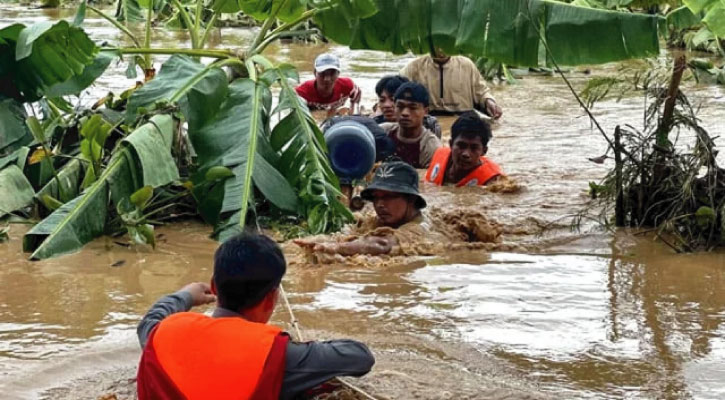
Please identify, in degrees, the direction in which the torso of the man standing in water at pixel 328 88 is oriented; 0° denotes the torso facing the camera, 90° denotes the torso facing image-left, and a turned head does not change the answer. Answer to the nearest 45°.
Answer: approximately 0°

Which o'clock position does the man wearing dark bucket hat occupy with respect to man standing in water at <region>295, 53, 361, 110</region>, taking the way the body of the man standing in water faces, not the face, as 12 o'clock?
The man wearing dark bucket hat is roughly at 12 o'clock from the man standing in water.

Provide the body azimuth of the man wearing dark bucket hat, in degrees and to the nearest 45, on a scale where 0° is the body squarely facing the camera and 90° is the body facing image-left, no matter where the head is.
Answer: approximately 45°

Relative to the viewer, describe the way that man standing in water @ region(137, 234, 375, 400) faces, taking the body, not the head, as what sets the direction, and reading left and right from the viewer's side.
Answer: facing away from the viewer and to the right of the viewer

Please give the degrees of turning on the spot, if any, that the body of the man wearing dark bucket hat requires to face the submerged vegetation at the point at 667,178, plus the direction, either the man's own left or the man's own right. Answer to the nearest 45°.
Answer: approximately 135° to the man's own left

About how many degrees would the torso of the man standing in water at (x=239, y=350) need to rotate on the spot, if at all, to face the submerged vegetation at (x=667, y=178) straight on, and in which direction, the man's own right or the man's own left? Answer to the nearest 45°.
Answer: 0° — they already face it

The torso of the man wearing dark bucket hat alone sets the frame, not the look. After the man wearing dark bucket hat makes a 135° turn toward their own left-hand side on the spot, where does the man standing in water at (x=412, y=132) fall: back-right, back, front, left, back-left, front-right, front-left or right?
left

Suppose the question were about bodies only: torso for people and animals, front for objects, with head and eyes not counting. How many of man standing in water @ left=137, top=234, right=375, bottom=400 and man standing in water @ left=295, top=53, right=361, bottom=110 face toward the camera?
1

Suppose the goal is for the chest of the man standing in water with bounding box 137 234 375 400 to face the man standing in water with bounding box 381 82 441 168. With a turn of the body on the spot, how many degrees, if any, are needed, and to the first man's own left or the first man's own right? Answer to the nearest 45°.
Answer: approximately 45° to the first man's own left

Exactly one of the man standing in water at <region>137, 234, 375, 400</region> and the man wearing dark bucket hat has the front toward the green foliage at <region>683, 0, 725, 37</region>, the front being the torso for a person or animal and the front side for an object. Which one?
the man standing in water

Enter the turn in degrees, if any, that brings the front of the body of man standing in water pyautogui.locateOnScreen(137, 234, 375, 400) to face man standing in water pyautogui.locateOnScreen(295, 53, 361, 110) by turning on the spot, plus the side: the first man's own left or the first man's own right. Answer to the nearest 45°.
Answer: approximately 45° to the first man's own left

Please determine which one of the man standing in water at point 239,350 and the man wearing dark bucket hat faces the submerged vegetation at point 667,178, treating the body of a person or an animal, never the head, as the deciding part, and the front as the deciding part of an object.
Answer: the man standing in water

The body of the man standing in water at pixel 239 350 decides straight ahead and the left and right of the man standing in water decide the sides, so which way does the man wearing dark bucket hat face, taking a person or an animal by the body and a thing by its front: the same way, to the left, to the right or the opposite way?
the opposite way
